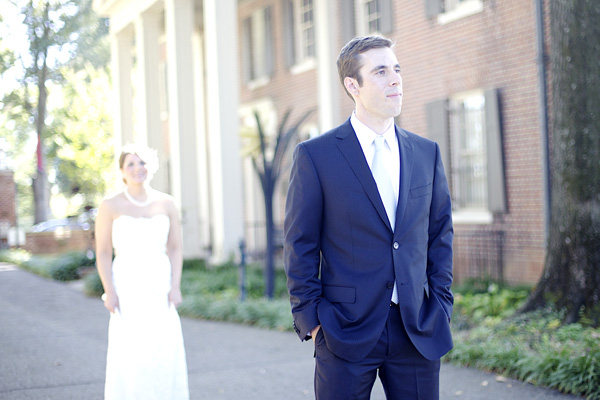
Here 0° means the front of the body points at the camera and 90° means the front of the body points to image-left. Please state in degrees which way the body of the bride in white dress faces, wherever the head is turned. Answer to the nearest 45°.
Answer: approximately 0°

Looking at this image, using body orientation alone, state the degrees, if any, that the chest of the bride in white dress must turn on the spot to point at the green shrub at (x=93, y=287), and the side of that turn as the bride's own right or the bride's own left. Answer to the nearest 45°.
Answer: approximately 180°

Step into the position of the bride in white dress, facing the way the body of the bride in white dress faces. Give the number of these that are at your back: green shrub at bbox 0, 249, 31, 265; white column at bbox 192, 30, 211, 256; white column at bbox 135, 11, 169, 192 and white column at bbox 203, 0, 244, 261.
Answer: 4

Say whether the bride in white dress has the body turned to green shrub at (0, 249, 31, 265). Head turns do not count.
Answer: no

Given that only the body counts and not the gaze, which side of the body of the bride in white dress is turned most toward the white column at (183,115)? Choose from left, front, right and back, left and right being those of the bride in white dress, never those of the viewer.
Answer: back

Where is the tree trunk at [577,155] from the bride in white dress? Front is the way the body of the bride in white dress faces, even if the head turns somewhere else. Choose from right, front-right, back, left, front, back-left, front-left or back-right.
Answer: left

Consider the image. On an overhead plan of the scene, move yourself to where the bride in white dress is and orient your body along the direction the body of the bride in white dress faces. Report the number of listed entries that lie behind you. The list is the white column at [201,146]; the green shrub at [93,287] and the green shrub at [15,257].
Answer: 3

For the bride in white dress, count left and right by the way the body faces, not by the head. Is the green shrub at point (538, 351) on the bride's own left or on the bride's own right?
on the bride's own left

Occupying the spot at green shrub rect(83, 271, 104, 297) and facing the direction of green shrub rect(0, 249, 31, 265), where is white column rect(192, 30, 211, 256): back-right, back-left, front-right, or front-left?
front-right

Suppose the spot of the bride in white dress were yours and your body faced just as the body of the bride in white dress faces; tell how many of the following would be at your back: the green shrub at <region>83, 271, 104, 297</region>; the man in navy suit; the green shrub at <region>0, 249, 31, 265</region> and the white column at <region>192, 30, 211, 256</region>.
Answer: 3

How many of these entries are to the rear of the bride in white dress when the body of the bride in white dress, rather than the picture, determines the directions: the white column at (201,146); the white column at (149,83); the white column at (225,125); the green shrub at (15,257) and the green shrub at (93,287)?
5

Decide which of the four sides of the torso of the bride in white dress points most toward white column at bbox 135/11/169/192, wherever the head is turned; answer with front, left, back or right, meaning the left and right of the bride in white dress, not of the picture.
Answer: back

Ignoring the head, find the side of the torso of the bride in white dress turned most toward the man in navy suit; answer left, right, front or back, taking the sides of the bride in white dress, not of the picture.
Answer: front

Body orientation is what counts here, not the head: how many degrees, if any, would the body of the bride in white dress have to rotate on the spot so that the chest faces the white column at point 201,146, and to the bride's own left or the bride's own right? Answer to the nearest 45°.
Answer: approximately 180°

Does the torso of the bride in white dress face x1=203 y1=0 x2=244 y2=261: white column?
no
